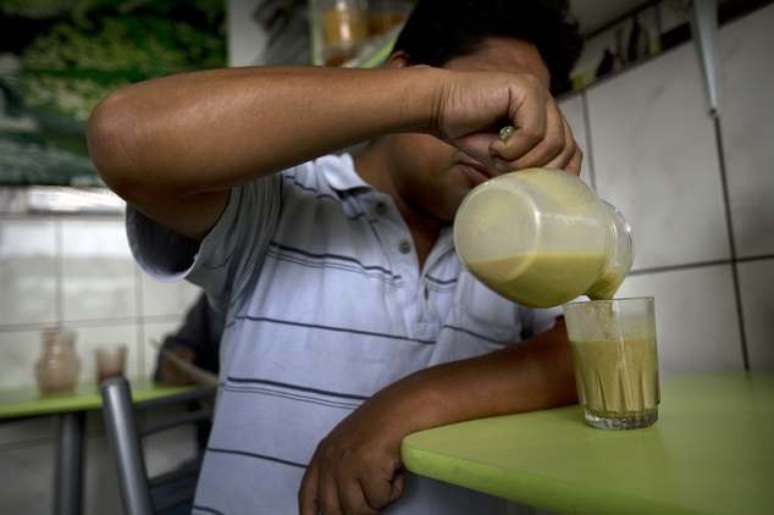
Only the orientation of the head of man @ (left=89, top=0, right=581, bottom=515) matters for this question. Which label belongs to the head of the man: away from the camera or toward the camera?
toward the camera

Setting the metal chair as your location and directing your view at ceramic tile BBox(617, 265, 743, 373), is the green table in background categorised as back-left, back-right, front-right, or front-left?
back-left

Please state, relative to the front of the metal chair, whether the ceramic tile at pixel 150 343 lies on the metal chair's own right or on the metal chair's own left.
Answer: on the metal chair's own left

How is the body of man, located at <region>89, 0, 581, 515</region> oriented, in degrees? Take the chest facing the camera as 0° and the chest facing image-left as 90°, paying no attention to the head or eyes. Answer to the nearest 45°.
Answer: approximately 315°

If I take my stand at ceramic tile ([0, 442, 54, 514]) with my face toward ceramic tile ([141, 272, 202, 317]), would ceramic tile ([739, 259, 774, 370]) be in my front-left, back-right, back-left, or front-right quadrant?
front-right
